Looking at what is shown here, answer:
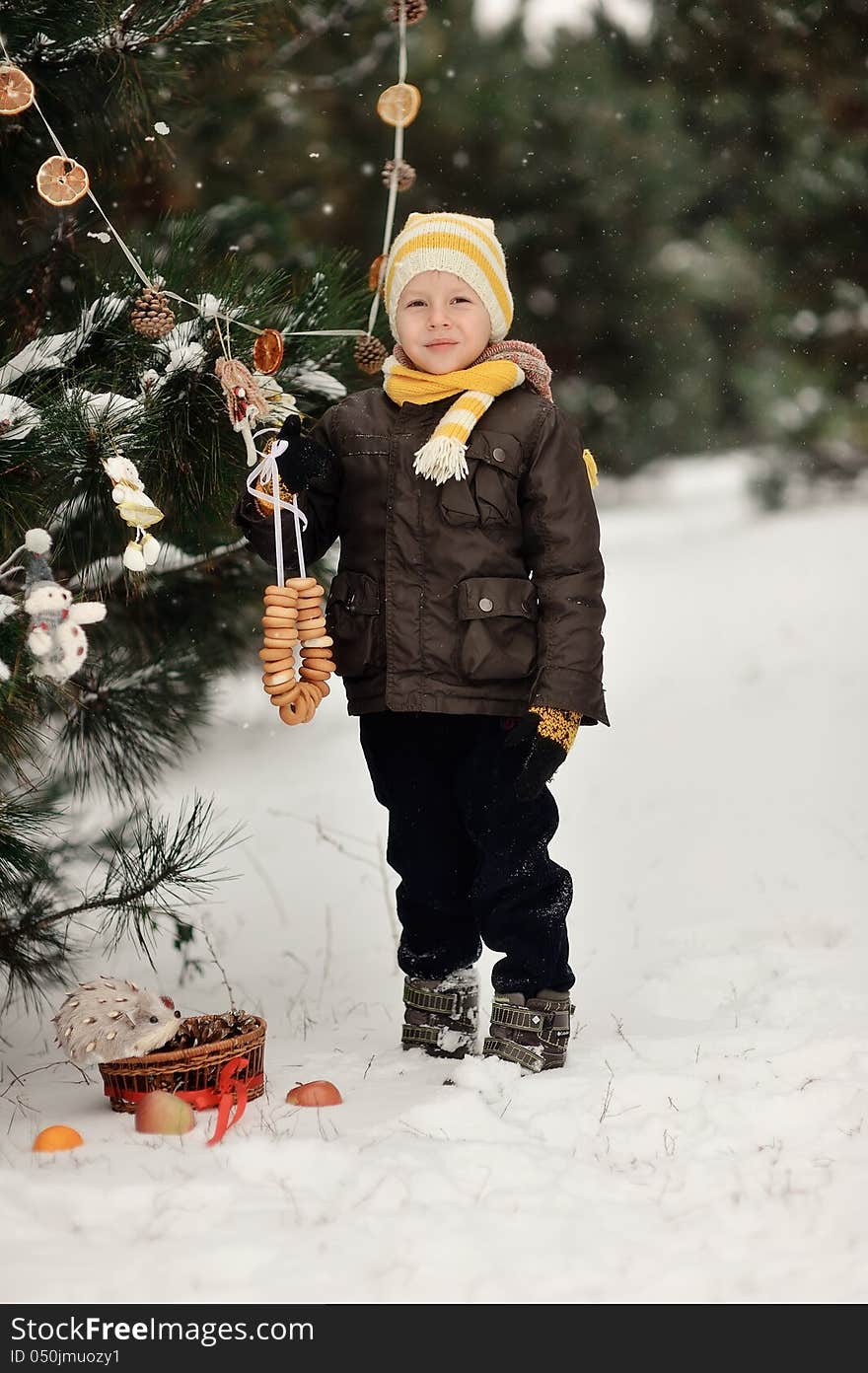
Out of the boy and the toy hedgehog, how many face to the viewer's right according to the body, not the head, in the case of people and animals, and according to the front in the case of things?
1

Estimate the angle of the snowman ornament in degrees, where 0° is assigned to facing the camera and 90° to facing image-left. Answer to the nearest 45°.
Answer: approximately 315°

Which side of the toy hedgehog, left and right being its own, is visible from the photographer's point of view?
right

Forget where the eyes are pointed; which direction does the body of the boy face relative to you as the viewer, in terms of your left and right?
facing the viewer and to the left of the viewer

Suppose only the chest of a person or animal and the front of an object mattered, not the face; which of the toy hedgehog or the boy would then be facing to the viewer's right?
the toy hedgehog

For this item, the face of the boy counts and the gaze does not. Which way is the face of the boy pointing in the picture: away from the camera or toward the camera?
toward the camera
